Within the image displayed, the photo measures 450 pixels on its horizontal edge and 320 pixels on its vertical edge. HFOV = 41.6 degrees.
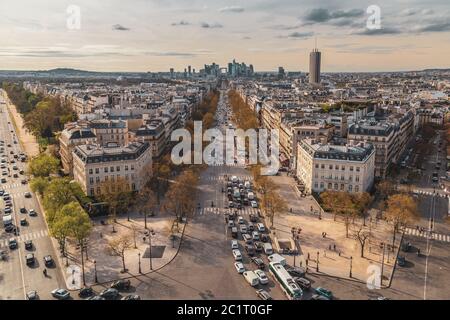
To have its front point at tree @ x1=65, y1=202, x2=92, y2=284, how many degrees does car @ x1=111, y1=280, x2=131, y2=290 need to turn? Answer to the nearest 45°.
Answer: approximately 45° to its right

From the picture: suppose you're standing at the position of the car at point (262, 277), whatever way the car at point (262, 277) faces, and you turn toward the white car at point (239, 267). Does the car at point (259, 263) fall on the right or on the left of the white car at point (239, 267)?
right

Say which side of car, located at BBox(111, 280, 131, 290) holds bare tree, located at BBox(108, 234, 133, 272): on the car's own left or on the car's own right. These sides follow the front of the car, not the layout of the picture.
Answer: on the car's own right

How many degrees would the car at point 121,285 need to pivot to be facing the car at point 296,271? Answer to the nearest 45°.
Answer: approximately 180°

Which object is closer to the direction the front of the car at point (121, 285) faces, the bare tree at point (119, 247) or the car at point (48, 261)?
the car

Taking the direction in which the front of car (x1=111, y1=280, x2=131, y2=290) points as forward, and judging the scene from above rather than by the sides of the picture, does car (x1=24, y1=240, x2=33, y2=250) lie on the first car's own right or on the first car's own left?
on the first car's own right

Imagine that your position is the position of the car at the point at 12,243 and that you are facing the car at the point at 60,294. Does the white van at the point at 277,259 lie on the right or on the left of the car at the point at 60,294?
left

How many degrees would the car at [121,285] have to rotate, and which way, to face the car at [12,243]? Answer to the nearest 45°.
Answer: approximately 45° to its right

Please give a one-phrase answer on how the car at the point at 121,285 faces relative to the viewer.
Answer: facing to the left of the viewer

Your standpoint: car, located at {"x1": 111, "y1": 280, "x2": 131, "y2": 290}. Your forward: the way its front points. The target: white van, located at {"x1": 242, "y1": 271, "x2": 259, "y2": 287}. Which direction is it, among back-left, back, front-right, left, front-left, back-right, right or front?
back

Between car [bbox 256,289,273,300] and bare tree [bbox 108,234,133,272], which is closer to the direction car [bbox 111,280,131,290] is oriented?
the bare tree

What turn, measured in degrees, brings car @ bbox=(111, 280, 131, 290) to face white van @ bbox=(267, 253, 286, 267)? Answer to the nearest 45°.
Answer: approximately 180°

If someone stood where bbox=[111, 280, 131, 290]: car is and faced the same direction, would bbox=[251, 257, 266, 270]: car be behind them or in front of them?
behind
